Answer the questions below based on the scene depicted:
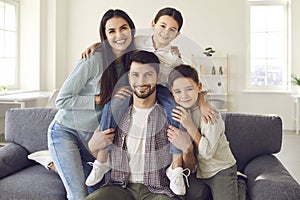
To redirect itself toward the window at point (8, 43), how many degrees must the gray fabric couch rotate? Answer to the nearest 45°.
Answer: approximately 135° to its right

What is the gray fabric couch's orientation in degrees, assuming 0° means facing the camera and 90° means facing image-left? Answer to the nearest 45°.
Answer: approximately 0°

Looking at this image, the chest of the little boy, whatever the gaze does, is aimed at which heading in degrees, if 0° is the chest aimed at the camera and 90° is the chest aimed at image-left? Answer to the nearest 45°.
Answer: approximately 45°
